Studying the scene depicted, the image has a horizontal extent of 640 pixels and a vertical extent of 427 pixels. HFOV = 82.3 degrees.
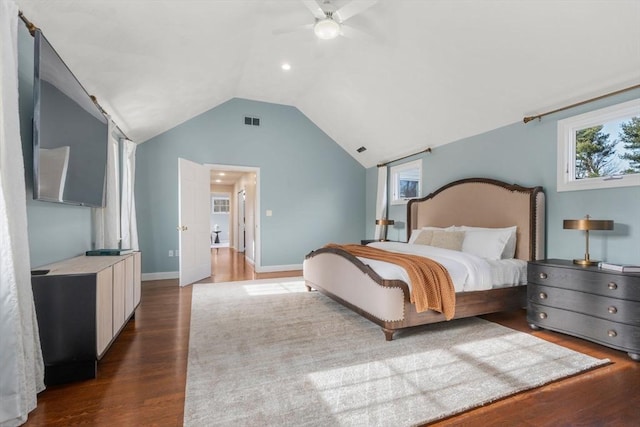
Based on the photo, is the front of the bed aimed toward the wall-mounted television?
yes

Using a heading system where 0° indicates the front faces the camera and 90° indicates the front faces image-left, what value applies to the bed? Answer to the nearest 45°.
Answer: approximately 45°

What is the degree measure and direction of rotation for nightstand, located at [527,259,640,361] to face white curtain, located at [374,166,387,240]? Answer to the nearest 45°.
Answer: approximately 90° to its right

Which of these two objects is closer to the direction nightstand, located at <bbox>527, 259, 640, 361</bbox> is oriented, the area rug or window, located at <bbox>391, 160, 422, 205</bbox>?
the area rug

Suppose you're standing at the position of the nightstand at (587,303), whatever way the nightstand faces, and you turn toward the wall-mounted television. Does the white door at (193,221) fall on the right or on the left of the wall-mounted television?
right

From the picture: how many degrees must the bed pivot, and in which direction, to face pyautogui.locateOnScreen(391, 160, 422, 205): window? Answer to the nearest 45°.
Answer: approximately 135° to its right

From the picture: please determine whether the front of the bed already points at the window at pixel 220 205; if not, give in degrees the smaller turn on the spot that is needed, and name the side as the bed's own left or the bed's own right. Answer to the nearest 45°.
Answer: approximately 90° to the bed's own right

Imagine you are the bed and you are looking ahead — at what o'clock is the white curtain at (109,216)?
The white curtain is roughly at 1 o'clock from the bed.

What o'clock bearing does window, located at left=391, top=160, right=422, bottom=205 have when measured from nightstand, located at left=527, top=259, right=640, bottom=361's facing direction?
The window is roughly at 3 o'clock from the nightstand.

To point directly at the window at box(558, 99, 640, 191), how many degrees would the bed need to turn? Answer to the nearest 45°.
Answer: approximately 135° to its left
